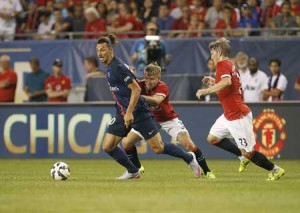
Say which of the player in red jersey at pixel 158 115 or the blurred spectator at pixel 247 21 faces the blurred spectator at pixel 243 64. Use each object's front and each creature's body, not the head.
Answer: the blurred spectator at pixel 247 21

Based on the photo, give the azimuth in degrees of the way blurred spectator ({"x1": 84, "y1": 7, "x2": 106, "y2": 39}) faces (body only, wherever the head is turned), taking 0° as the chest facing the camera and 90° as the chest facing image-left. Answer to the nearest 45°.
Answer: approximately 0°

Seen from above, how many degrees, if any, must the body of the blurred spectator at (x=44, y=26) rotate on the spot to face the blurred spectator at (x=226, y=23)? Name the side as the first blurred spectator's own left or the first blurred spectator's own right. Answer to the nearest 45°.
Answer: approximately 45° to the first blurred spectator's own left

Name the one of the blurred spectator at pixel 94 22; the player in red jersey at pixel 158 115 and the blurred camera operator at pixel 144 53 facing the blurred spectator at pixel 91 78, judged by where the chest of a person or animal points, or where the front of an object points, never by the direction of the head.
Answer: the blurred spectator at pixel 94 22

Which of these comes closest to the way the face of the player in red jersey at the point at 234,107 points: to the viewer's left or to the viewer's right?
to the viewer's left

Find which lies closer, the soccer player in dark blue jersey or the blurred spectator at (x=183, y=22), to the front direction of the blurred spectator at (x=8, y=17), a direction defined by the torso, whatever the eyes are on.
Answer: the soccer player in dark blue jersey

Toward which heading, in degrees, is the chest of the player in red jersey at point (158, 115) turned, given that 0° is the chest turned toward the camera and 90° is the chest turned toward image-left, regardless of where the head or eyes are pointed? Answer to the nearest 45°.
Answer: approximately 45°

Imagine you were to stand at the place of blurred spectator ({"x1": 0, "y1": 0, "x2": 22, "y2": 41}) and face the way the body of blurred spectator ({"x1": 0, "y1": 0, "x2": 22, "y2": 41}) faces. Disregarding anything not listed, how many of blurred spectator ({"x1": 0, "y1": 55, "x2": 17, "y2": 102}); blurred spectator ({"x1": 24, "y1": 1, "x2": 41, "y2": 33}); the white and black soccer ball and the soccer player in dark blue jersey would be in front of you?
3

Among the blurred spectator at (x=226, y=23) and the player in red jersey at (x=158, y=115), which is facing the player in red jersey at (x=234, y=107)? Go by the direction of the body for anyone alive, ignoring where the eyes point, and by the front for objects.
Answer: the blurred spectator

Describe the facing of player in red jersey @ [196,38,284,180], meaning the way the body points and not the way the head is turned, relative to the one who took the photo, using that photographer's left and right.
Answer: facing to the left of the viewer
